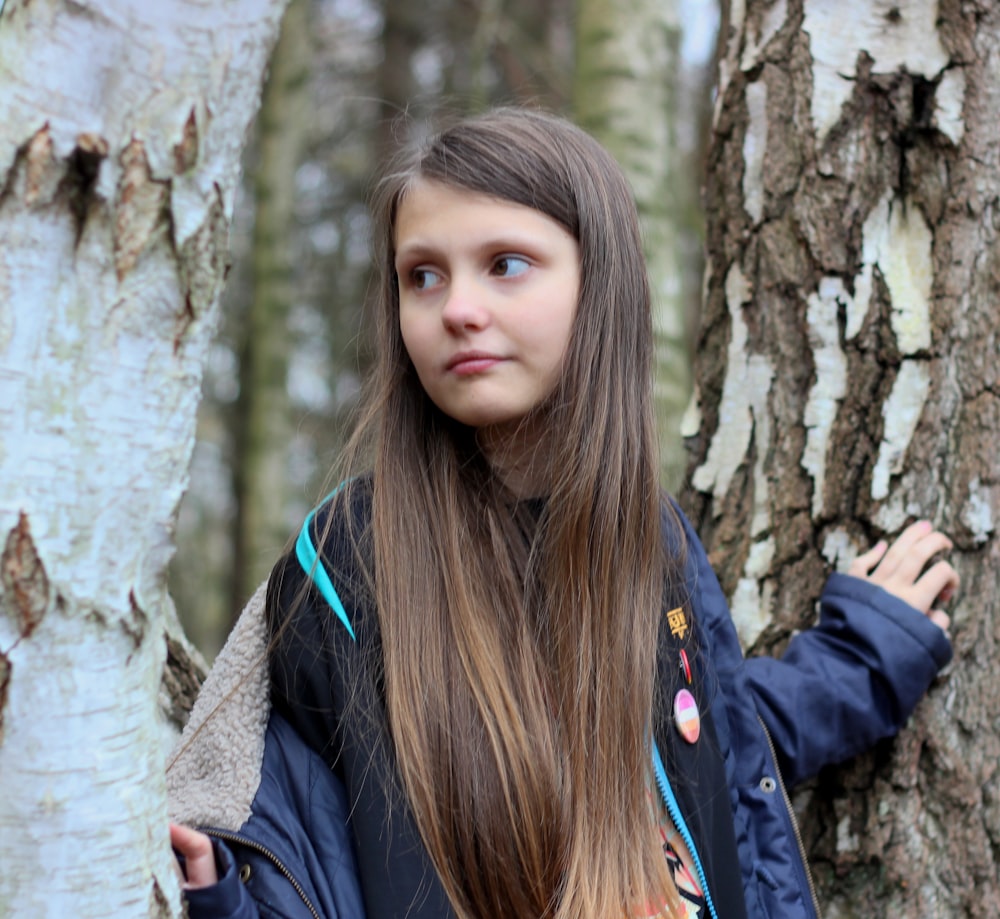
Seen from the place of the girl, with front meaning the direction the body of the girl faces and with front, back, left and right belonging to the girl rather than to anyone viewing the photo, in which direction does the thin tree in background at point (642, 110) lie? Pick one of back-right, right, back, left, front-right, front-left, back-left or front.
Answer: back

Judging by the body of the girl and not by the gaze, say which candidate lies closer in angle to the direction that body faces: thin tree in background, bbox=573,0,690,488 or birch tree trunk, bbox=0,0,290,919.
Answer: the birch tree trunk

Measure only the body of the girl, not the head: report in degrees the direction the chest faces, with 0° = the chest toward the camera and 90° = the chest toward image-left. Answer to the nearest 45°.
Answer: approximately 0°

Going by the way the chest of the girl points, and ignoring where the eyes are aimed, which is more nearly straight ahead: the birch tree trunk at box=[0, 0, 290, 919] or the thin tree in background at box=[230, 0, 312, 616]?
the birch tree trunk
